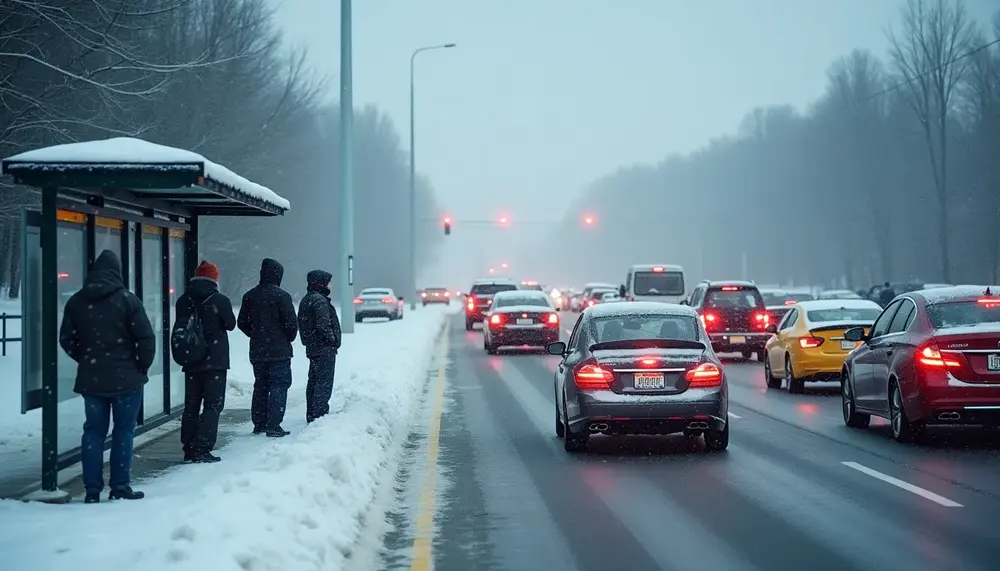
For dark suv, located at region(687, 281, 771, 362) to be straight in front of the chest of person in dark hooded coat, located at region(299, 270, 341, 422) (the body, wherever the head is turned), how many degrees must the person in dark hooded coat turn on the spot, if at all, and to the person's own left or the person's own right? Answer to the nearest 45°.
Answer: approximately 45° to the person's own left

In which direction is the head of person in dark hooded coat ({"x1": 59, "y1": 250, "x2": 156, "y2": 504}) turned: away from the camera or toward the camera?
away from the camera

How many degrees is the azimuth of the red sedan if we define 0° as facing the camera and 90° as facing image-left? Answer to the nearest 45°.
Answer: approximately 135°

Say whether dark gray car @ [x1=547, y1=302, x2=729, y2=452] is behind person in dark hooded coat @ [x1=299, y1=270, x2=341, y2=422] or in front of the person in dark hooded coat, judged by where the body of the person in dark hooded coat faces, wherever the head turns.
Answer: in front

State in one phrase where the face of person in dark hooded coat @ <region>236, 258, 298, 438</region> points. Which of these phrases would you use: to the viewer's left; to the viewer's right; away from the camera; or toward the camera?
away from the camera

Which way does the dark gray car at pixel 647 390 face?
away from the camera

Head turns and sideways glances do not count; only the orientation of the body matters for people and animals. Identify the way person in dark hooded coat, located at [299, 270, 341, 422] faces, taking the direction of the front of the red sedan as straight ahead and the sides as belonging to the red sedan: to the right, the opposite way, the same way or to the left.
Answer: to the right

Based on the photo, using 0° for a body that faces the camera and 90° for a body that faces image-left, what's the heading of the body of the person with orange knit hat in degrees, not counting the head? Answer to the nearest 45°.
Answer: approximately 225°

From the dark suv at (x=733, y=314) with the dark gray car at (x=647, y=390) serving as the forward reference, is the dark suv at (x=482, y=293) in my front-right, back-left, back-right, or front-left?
back-right

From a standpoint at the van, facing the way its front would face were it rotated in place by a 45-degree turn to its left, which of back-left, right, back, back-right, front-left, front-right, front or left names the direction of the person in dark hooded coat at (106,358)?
back-left

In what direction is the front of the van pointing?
away from the camera

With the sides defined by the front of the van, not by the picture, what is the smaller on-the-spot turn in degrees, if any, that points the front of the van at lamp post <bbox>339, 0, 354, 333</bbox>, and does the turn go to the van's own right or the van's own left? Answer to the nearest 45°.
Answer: approximately 135° to the van's own left

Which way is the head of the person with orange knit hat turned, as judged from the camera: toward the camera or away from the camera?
away from the camera

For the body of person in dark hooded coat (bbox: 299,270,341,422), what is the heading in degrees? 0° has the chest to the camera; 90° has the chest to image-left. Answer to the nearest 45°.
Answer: approximately 270°

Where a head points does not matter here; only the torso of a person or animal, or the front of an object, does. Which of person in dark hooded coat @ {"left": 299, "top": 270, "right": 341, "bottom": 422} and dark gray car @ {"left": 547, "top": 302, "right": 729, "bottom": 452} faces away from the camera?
the dark gray car

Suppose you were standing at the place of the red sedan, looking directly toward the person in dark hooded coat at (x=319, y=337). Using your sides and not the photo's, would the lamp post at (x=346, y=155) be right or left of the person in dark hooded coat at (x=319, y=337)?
right
